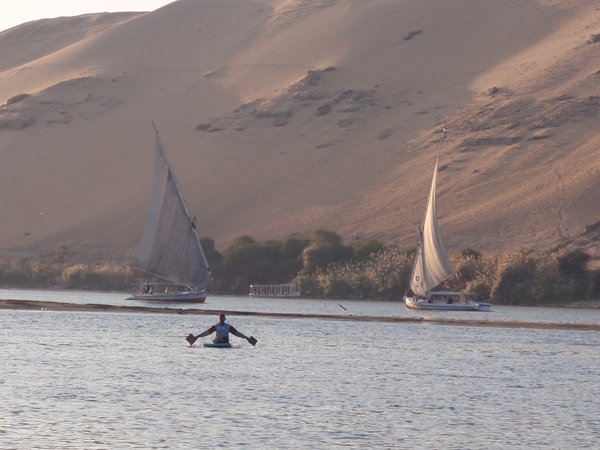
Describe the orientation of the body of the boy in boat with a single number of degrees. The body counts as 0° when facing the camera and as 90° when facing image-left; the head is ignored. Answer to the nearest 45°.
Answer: approximately 0°
